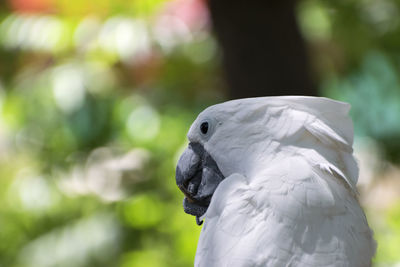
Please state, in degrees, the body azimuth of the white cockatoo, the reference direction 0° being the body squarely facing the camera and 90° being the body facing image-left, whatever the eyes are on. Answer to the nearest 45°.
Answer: approximately 90°
